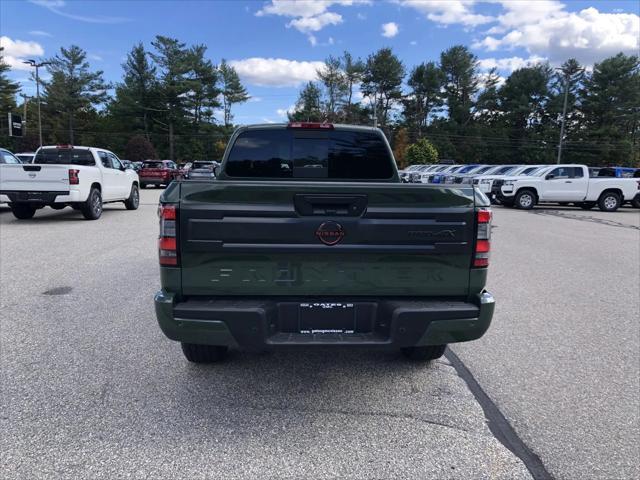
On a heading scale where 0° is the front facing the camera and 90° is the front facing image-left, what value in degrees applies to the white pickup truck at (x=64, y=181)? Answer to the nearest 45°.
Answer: approximately 225°

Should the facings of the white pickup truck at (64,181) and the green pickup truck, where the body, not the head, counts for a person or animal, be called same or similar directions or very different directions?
same or similar directions

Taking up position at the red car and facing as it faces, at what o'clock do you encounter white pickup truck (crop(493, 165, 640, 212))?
The white pickup truck is roughly at 3 o'clock from the red car.

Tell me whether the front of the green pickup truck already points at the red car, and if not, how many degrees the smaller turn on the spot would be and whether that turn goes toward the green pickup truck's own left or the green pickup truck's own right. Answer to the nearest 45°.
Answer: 0° — it already faces it

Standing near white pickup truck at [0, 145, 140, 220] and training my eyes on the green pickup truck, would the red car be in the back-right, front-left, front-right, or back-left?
back-left

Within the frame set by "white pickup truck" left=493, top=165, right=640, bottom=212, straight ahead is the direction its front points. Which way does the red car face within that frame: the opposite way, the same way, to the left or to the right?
to the right

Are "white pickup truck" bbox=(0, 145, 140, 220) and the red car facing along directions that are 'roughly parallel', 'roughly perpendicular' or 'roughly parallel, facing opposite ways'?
roughly parallel

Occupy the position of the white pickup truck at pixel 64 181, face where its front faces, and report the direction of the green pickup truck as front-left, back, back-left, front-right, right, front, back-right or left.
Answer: back-right

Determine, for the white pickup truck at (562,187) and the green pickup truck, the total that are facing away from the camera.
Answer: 1

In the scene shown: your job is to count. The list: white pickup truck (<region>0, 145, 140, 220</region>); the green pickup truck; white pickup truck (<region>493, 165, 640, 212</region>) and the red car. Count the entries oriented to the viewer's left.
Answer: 1

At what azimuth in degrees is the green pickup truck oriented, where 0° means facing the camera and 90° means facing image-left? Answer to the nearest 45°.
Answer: approximately 180°

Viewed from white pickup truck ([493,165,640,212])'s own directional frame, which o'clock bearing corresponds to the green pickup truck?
The green pickup truck is roughly at 9 o'clock from the white pickup truck.

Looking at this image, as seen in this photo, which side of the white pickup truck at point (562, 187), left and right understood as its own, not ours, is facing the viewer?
left

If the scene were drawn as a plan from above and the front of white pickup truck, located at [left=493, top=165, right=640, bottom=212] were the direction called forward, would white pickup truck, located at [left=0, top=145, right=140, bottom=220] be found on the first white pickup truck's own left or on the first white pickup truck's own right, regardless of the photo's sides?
on the first white pickup truck's own left

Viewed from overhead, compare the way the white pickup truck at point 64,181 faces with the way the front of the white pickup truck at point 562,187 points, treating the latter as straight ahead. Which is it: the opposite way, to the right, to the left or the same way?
to the right

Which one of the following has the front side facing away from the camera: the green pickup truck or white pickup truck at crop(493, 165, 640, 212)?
the green pickup truck

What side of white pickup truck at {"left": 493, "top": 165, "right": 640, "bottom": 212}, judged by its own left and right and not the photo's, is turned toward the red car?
front
